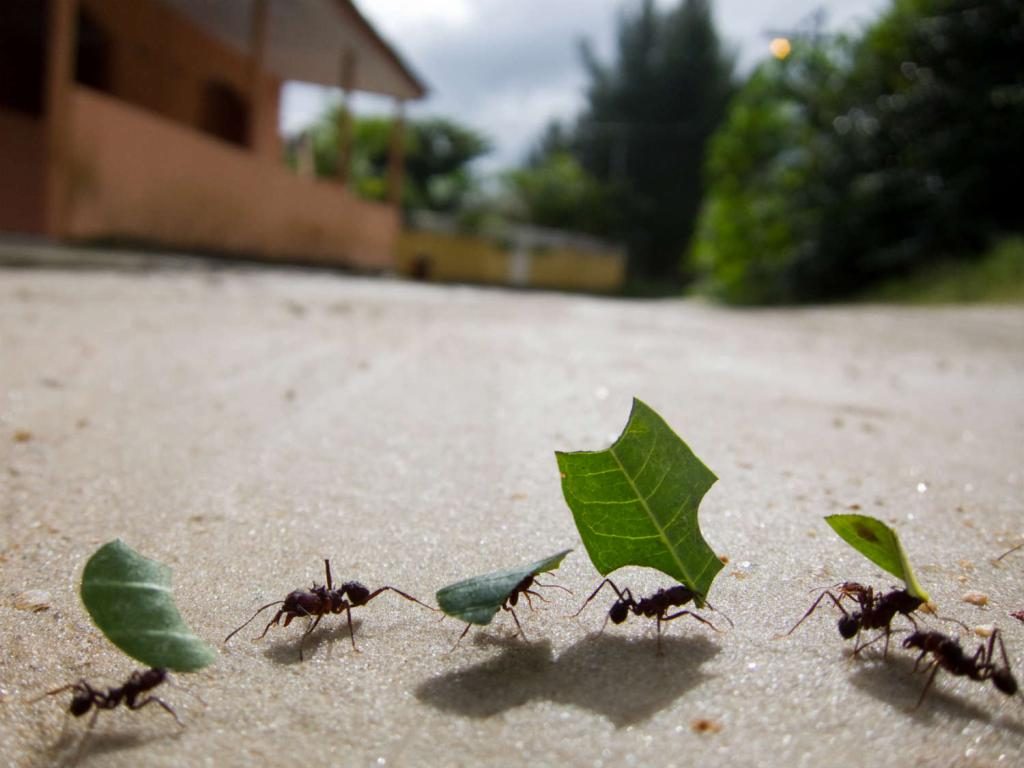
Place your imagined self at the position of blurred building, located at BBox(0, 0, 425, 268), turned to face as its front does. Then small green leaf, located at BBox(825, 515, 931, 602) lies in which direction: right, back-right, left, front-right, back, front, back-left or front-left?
front-right

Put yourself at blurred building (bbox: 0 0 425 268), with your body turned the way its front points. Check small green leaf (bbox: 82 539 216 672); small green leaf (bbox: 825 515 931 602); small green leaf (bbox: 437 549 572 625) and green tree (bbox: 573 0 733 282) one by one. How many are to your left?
1

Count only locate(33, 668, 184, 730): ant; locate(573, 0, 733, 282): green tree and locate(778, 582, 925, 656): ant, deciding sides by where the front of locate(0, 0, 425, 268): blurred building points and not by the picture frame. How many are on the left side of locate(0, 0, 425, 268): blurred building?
1

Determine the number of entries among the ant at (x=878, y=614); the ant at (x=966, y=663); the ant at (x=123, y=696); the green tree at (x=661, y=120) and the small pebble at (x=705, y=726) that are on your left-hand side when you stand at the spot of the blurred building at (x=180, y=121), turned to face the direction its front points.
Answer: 1

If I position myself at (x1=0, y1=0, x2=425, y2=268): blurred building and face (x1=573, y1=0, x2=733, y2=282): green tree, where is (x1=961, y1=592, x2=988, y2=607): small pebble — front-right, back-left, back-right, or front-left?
back-right

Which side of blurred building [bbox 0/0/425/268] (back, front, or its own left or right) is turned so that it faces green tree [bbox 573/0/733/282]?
left

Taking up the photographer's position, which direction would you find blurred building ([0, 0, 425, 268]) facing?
facing the viewer and to the right of the viewer

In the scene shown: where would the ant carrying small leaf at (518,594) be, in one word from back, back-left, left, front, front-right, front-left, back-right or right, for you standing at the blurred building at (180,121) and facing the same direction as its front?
front-right

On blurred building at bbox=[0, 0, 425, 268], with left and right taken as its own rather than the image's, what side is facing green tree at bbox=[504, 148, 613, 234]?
left

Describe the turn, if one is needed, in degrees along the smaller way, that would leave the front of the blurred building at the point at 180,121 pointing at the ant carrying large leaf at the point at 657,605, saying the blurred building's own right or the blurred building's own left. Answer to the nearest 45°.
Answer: approximately 45° to the blurred building's own right

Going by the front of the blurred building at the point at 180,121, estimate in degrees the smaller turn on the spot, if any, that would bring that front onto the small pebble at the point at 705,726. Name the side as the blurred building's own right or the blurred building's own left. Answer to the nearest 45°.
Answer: approximately 45° to the blurred building's own right

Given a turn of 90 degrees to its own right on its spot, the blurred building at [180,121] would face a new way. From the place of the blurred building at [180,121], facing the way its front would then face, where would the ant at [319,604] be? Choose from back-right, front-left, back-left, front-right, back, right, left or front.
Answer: front-left
